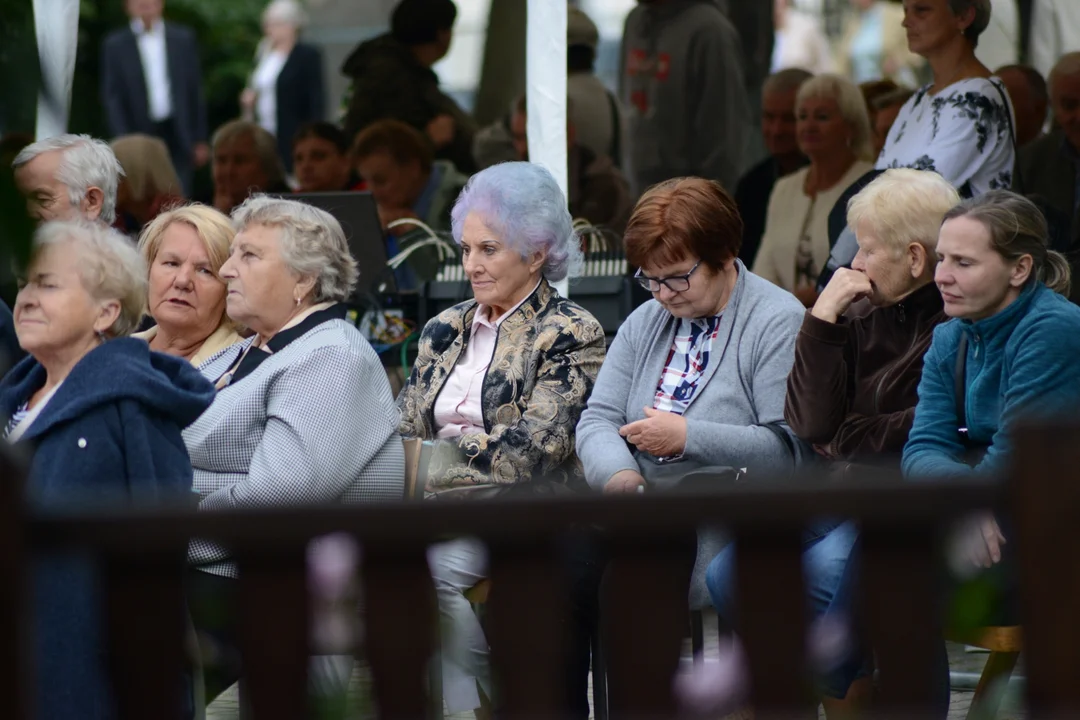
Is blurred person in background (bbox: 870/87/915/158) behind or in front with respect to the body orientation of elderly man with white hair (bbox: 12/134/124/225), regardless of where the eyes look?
behind

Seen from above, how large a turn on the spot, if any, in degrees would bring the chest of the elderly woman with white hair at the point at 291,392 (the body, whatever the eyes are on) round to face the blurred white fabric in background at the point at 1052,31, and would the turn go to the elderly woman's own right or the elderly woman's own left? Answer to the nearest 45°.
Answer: approximately 135° to the elderly woman's own right

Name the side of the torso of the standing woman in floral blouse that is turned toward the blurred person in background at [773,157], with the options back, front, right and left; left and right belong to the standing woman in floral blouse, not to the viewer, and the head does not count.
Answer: right

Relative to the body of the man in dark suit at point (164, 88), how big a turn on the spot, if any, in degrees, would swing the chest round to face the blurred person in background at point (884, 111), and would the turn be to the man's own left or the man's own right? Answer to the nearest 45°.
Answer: approximately 45° to the man's own left

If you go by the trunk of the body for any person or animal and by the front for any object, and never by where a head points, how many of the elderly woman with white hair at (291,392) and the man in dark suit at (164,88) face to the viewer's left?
1

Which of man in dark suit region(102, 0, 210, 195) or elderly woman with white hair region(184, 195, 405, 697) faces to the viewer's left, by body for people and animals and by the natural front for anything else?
the elderly woman with white hair

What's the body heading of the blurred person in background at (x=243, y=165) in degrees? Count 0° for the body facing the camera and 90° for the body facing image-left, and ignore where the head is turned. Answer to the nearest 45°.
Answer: approximately 45°

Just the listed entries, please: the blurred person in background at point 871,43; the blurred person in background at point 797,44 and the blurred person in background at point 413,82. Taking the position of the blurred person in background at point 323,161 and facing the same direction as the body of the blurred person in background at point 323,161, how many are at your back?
3

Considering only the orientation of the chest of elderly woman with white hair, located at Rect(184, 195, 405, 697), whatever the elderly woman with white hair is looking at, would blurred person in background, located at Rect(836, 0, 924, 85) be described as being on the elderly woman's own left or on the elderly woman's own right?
on the elderly woman's own right
